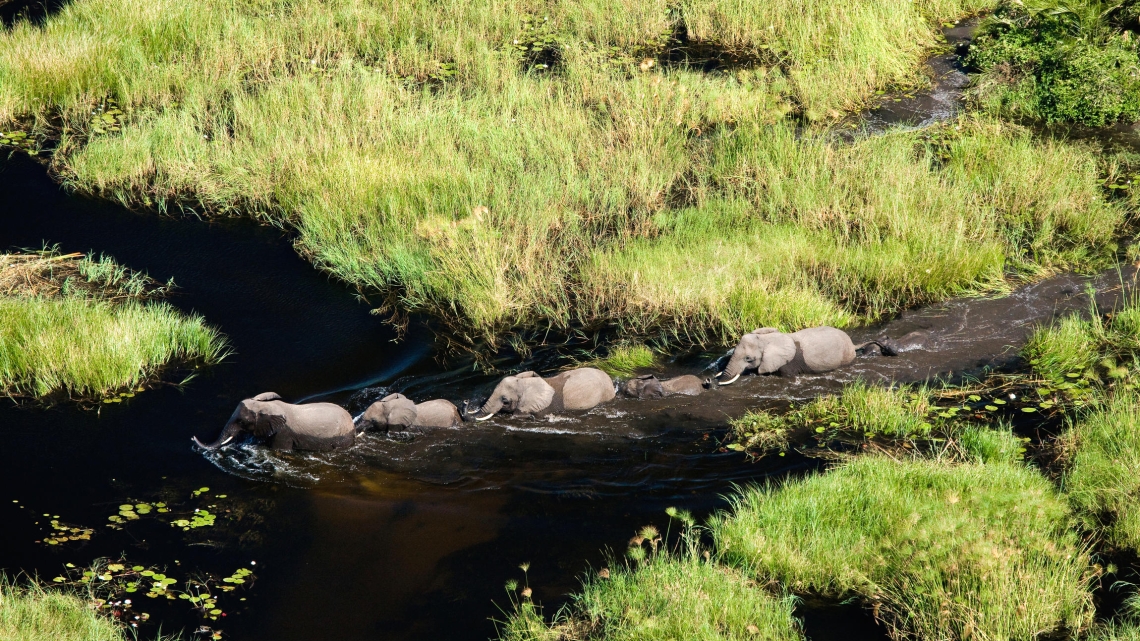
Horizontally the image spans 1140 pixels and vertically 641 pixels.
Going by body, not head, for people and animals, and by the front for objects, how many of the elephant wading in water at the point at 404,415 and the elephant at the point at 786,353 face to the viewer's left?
2

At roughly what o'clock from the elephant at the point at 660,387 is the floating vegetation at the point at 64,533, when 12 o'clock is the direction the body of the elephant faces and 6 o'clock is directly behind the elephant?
The floating vegetation is roughly at 11 o'clock from the elephant.

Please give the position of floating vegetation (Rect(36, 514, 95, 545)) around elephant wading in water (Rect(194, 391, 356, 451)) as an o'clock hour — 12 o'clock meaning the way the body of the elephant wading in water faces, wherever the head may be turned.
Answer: The floating vegetation is roughly at 11 o'clock from the elephant wading in water.

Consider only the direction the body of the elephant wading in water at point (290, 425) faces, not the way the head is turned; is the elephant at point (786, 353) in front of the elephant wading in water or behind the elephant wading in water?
behind

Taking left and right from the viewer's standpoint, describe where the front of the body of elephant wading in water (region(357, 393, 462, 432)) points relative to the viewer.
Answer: facing to the left of the viewer

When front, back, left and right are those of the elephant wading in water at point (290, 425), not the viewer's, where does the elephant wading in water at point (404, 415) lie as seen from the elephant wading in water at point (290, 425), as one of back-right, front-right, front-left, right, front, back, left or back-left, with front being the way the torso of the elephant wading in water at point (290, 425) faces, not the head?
back

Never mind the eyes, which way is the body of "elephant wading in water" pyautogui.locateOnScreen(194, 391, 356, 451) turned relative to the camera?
to the viewer's left

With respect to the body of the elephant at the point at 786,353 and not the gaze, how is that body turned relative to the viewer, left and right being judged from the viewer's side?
facing to the left of the viewer

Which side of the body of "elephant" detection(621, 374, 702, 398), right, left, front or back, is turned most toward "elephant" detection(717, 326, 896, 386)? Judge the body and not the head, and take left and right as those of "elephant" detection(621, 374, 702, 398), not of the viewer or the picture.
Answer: back

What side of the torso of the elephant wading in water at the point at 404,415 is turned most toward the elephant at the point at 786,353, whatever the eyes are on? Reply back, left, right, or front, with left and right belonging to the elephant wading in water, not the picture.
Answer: back

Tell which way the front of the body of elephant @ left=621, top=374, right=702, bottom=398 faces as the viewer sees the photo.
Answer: to the viewer's left

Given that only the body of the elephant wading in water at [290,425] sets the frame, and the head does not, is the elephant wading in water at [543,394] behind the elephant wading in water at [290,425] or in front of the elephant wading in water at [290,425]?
behind

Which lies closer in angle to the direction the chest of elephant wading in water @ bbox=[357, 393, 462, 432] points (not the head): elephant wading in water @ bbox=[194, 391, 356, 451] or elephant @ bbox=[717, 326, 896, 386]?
the elephant wading in water
